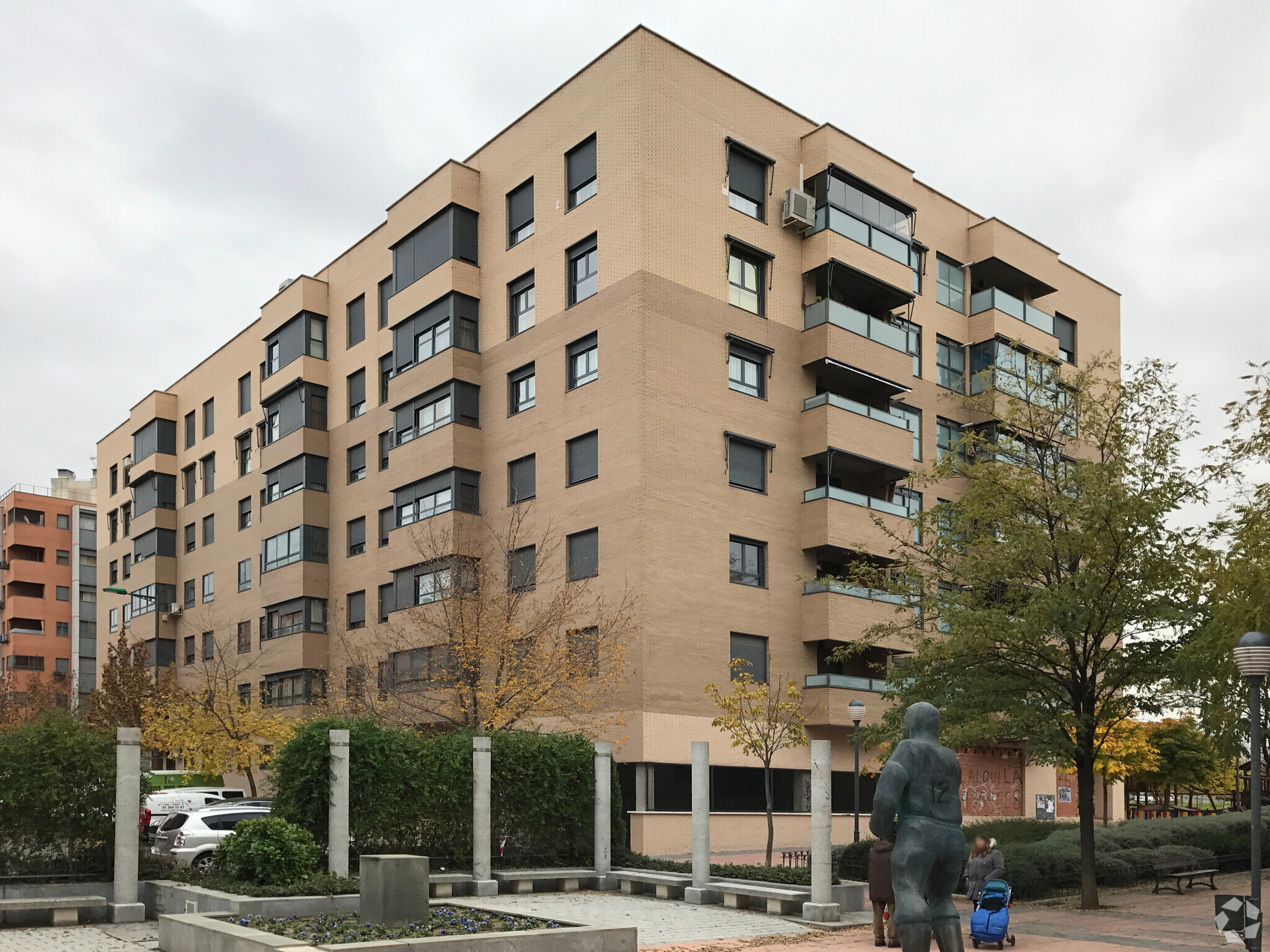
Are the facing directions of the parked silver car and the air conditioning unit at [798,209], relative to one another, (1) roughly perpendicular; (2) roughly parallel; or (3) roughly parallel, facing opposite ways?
roughly perpendicular

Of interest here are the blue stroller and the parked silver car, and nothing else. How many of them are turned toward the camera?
1

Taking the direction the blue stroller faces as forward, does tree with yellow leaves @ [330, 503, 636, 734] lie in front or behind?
behind

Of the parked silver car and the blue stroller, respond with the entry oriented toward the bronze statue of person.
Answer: the blue stroller

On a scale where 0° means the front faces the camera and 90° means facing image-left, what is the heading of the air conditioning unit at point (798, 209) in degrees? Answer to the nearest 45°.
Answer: approximately 315°

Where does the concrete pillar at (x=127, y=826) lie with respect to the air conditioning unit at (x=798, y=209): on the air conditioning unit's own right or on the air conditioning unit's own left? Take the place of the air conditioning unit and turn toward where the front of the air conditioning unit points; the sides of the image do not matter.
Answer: on the air conditioning unit's own right
